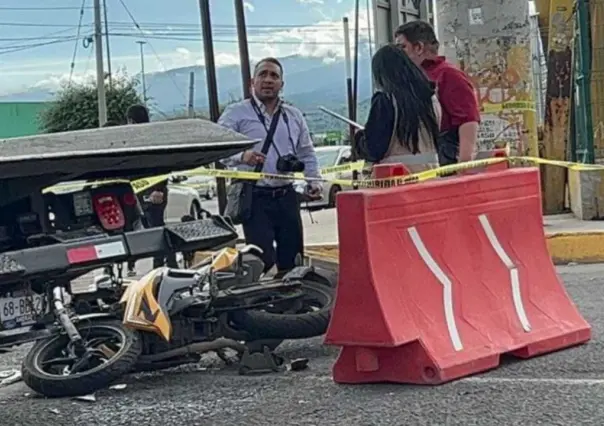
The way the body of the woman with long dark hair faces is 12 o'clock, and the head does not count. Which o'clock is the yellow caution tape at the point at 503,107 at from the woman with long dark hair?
The yellow caution tape is roughly at 2 o'clock from the woman with long dark hair.

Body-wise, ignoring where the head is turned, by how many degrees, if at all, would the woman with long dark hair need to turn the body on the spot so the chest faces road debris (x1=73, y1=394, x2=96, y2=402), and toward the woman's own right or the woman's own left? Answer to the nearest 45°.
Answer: approximately 90° to the woman's own left

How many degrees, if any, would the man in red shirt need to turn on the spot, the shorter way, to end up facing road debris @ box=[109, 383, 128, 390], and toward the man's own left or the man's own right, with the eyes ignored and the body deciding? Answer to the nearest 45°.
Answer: approximately 45° to the man's own left

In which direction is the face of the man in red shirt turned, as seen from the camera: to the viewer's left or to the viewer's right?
to the viewer's left

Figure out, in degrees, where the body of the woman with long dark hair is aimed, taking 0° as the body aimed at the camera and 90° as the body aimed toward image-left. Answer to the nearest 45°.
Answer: approximately 135°

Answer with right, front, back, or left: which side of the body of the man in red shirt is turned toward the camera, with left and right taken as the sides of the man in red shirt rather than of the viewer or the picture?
left
